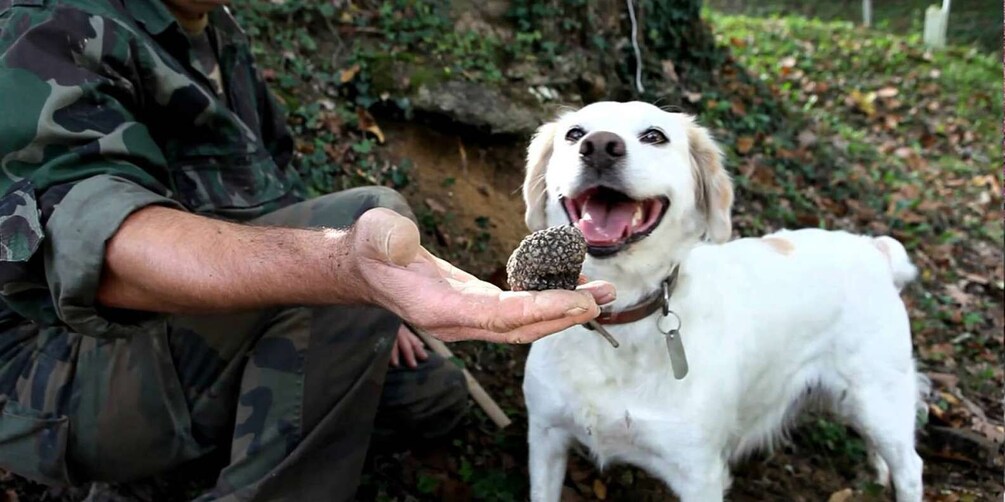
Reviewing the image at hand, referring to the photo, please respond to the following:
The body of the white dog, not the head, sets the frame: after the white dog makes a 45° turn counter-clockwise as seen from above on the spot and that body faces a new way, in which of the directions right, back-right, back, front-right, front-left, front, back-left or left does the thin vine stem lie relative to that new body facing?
back

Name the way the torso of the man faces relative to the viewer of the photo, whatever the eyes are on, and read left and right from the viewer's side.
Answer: facing the viewer and to the right of the viewer

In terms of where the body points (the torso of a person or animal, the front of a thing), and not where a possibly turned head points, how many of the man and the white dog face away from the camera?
0

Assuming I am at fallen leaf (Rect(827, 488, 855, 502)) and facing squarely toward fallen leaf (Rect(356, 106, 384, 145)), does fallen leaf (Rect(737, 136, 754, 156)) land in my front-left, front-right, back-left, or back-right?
front-right

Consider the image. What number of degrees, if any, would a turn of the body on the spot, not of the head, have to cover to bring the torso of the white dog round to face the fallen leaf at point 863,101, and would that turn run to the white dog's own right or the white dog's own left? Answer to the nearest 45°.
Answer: approximately 135° to the white dog's own right

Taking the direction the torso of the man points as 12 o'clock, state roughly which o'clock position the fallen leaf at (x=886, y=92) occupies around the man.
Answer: The fallen leaf is roughly at 9 o'clock from the man.

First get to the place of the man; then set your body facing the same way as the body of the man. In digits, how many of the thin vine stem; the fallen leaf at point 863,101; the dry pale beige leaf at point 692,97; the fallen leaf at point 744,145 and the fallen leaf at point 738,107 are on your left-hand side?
5

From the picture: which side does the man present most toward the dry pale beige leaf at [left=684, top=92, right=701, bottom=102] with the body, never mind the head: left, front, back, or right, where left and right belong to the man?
left

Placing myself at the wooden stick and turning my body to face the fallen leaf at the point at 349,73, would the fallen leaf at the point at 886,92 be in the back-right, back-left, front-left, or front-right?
front-right

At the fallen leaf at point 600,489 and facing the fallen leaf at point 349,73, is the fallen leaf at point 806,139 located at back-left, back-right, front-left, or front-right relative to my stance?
front-right

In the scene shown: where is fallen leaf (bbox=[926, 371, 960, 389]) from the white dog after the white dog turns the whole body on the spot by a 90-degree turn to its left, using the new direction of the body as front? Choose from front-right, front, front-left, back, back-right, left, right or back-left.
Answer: left

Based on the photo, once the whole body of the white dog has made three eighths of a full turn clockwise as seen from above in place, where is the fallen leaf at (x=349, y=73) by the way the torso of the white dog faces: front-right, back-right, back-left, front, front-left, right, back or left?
front-left

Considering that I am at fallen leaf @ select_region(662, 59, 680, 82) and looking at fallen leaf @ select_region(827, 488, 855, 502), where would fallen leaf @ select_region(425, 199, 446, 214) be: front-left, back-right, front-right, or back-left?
front-right

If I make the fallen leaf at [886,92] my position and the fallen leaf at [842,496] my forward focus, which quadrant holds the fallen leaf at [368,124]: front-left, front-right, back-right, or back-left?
front-right

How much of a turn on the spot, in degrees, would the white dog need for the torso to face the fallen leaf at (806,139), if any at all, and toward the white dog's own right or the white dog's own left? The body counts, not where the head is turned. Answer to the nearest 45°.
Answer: approximately 135° to the white dog's own right

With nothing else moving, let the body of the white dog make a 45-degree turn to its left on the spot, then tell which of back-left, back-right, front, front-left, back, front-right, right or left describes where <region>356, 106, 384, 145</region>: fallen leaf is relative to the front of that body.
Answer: back-right

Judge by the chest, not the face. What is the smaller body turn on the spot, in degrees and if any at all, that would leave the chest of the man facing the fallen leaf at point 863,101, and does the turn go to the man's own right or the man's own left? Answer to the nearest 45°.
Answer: approximately 90° to the man's own left

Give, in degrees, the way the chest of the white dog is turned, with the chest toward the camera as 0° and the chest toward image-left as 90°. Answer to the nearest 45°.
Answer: approximately 45°
